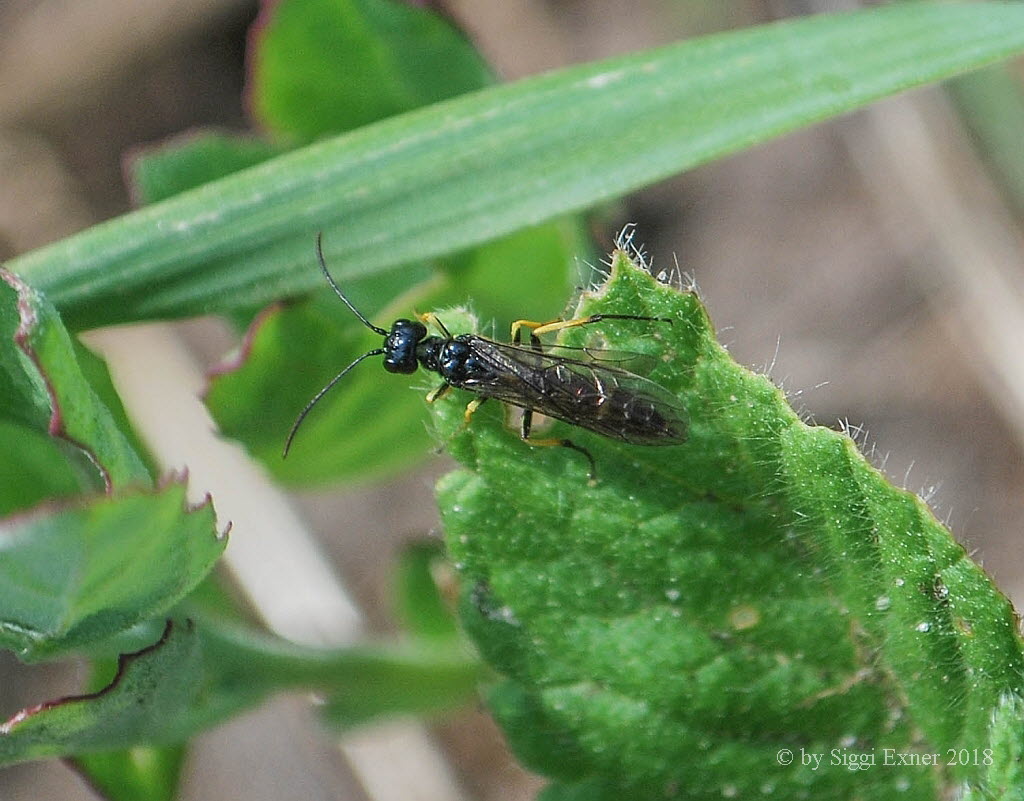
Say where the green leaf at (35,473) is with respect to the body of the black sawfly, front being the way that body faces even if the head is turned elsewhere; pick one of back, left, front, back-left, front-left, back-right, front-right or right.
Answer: front

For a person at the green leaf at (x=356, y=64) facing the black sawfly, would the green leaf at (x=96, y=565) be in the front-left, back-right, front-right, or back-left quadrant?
front-right

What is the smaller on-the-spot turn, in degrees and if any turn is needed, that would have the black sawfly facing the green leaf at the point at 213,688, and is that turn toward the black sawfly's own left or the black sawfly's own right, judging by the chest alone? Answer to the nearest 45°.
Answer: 0° — it already faces it

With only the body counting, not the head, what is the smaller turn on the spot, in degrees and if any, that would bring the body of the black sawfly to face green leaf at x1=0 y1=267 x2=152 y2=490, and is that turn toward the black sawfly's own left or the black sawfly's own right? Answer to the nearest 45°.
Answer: approximately 45° to the black sawfly's own left

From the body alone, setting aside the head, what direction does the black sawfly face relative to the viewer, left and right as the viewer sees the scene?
facing to the left of the viewer

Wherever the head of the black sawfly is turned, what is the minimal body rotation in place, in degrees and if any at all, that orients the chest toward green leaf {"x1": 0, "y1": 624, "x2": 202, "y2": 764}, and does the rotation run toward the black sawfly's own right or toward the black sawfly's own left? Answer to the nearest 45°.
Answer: approximately 45° to the black sawfly's own left
